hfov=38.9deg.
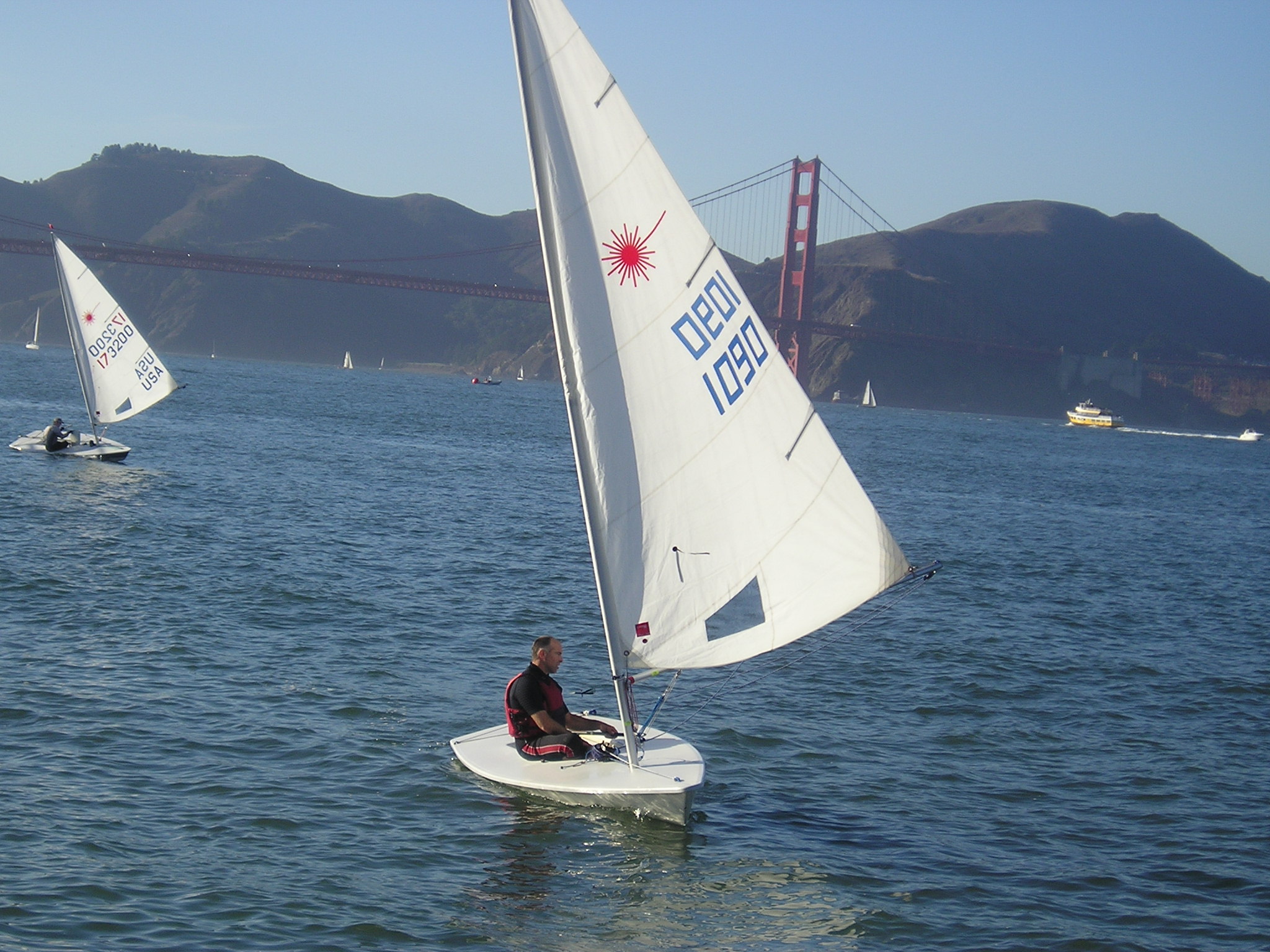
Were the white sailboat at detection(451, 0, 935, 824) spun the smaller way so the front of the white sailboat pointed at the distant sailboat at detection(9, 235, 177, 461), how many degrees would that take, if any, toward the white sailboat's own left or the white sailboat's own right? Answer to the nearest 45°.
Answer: approximately 180°

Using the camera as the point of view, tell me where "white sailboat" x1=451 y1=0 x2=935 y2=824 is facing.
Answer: facing the viewer and to the right of the viewer

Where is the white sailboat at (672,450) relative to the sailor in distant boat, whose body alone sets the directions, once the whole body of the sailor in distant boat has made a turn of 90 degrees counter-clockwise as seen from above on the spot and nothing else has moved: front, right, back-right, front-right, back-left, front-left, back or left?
back

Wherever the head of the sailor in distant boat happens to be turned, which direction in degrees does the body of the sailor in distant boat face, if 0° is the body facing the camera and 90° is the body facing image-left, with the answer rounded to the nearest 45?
approximately 270°
